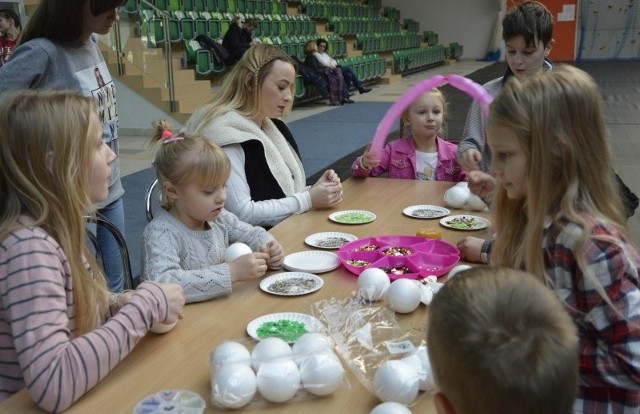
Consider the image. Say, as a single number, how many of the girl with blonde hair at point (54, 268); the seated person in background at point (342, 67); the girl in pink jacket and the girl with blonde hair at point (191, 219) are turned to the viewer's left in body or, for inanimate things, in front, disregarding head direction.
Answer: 0

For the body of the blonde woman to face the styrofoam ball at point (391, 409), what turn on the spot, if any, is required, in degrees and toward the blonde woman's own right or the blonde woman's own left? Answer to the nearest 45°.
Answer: approximately 45° to the blonde woman's own right

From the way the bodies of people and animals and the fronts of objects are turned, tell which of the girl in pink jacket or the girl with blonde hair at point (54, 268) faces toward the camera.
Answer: the girl in pink jacket

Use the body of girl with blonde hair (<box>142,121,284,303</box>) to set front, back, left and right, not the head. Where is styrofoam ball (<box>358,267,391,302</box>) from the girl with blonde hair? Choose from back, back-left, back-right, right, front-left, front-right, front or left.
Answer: front

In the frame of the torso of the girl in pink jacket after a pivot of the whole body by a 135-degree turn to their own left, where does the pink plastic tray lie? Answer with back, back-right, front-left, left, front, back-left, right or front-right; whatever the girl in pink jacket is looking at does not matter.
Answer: back-right

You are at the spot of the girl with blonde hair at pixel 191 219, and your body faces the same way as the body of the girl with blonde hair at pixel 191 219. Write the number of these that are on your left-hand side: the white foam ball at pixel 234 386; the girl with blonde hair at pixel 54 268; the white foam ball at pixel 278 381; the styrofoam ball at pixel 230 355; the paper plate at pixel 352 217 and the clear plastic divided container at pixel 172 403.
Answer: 1

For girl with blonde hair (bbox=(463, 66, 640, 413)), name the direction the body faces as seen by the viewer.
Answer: to the viewer's left

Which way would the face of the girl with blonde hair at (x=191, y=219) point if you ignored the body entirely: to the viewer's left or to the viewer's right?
to the viewer's right

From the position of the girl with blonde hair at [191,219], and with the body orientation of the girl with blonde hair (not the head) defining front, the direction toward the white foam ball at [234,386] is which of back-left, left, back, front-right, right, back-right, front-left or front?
front-right

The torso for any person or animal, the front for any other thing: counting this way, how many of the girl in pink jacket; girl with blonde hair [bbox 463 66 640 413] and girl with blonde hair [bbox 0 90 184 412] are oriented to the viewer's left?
1

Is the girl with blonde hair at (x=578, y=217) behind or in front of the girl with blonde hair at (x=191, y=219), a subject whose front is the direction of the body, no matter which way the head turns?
in front

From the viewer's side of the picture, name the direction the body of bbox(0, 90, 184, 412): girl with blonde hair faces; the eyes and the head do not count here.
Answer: to the viewer's right

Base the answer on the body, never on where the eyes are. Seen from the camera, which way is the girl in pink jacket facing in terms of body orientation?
toward the camera

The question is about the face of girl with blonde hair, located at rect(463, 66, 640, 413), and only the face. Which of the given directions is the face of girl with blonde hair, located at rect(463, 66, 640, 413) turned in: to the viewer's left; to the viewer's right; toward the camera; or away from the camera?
to the viewer's left

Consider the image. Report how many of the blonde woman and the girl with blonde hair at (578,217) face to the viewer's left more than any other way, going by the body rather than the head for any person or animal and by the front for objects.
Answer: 1
